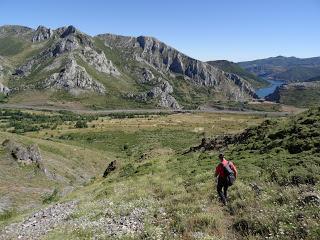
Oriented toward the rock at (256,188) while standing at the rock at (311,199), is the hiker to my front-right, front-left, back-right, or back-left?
front-left

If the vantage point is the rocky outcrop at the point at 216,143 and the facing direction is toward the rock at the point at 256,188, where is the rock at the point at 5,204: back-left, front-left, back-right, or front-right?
front-right

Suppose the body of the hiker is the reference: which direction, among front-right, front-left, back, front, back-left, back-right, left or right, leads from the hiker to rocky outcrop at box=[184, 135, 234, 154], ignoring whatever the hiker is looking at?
front-right

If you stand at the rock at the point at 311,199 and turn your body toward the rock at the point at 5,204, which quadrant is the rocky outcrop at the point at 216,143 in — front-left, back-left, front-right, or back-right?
front-right

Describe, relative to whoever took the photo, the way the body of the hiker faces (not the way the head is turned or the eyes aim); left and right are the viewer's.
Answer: facing away from the viewer and to the left of the viewer

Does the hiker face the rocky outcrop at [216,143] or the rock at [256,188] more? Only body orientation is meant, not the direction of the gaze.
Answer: the rocky outcrop

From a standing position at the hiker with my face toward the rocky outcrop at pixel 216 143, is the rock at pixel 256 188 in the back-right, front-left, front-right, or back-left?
front-right

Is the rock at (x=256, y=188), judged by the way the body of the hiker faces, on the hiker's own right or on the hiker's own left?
on the hiker's own right
